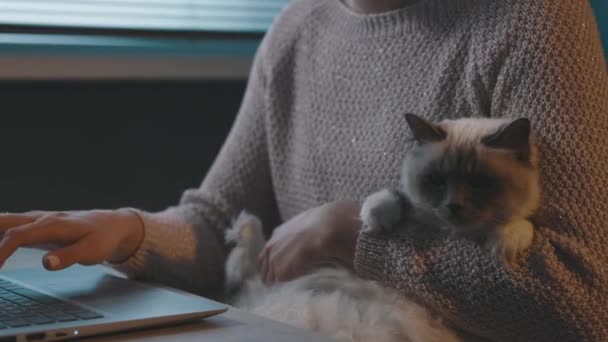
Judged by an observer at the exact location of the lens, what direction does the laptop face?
facing away from the viewer and to the right of the viewer

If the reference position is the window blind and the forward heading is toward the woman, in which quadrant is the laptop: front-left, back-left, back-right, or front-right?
front-right

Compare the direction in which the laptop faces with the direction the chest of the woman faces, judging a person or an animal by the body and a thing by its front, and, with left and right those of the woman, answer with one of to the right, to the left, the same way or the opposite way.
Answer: the opposite way

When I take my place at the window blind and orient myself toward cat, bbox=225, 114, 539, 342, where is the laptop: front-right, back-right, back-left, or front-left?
front-right

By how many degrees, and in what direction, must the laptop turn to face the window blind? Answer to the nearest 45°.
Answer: approximately 45° to its left
